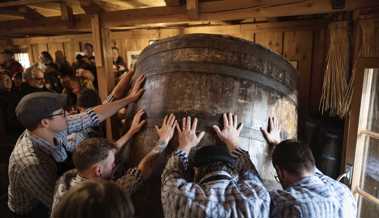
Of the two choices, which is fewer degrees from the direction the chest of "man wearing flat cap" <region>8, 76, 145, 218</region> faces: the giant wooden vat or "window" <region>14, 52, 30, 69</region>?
the giant wooden vat

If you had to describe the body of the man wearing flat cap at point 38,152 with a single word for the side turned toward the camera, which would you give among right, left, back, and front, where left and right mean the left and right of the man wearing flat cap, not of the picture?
right

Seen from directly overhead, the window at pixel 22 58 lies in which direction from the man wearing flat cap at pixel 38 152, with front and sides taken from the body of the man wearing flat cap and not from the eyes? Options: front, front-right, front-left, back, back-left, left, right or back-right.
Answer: left

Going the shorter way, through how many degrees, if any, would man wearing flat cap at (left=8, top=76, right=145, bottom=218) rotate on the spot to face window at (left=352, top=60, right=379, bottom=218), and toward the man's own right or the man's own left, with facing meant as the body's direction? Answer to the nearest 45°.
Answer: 0° — they already face it

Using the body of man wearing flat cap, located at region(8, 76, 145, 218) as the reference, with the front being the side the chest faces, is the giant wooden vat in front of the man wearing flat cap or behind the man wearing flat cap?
in front

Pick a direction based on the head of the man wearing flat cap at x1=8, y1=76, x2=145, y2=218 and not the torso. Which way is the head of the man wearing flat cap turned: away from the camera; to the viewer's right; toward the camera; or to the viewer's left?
to the viewer's right
